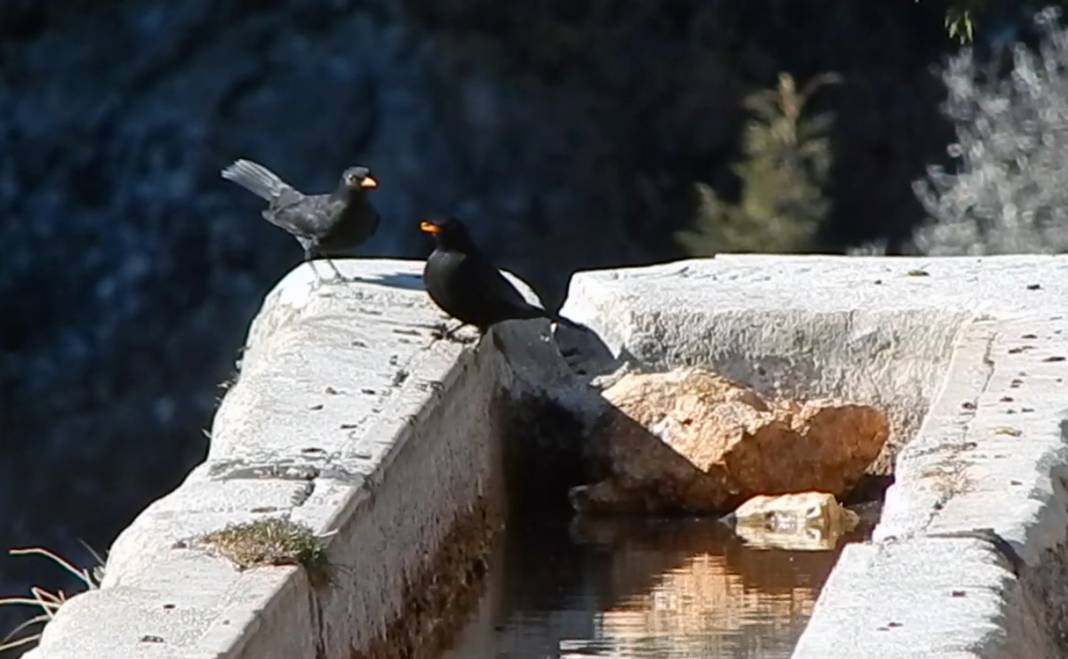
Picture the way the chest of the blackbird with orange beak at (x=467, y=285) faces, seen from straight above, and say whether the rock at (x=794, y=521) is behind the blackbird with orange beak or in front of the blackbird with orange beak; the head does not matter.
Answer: behind

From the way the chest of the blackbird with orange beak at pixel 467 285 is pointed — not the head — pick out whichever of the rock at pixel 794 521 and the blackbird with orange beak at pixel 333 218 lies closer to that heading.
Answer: the blackbird with orange beak

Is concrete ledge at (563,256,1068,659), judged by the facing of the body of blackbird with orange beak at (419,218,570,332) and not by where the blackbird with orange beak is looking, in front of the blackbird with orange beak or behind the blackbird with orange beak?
behind

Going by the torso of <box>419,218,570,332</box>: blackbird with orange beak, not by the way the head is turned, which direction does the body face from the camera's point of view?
to the viewer's left

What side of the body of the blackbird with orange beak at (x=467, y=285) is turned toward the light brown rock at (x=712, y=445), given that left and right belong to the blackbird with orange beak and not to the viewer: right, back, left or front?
back

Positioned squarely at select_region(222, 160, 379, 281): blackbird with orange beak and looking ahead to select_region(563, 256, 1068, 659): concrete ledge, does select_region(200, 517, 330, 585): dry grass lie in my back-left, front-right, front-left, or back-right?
front-right

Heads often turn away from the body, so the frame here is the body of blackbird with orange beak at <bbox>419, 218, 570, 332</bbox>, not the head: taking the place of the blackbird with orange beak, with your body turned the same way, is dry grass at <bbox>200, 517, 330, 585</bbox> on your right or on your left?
on your left
